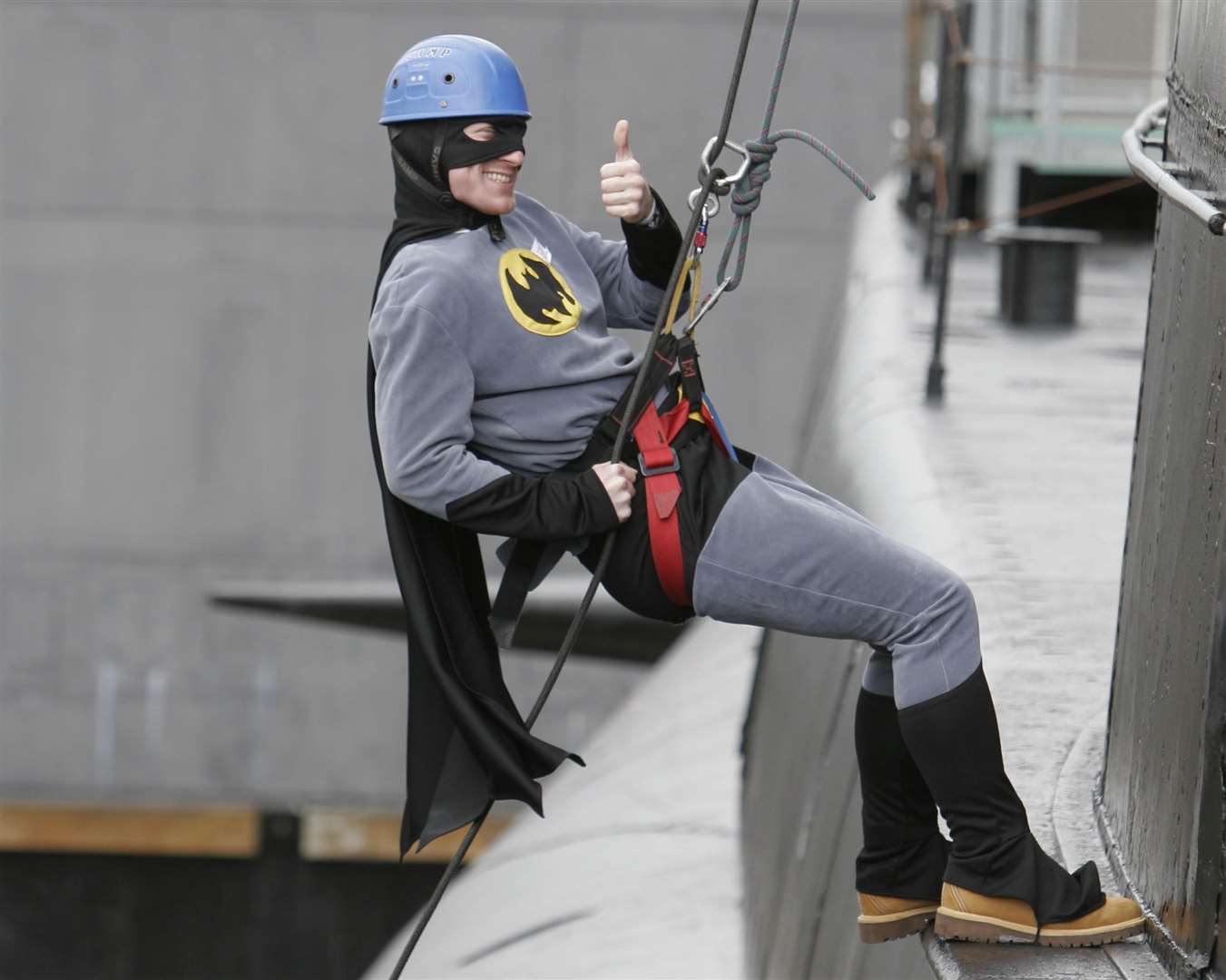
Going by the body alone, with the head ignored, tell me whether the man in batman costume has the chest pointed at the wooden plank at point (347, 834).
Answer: no

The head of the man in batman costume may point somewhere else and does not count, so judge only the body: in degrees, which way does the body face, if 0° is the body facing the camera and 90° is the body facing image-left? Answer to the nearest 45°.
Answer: approximately 270°

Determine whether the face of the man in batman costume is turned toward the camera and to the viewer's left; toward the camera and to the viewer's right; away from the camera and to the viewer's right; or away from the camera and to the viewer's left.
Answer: toward the camera and to the viewer's right

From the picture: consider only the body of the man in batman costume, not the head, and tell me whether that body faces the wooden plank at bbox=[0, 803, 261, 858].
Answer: no
